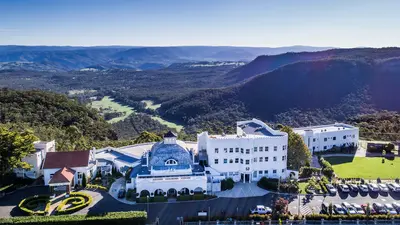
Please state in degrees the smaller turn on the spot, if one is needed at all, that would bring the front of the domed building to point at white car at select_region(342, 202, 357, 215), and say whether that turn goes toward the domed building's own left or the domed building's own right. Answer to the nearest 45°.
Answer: approximately 90° to the domed building's own left

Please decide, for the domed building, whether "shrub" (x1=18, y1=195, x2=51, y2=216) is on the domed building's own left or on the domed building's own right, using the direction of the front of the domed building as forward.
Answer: on the domed building's own right

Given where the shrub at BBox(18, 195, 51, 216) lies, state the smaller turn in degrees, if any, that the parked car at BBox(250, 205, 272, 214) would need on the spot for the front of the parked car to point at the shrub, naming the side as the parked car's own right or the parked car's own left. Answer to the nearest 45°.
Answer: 0° — it already faces it

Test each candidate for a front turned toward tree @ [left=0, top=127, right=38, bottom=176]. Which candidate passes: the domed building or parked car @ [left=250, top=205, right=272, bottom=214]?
the parked car

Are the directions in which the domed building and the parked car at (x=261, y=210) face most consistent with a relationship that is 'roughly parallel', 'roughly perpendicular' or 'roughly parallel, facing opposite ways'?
roughly perpendicular

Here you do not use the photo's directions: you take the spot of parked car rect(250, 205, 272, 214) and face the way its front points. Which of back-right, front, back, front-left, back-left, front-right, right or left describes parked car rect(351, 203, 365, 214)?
back

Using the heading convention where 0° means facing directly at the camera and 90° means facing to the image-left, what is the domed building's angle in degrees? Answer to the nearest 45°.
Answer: approximately 0°

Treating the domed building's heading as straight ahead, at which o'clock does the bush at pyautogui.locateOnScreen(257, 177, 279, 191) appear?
The bush is roughly at 9 o'clock from the domed building.

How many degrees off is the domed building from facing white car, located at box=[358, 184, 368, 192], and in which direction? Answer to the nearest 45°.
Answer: approximately 90° to its left

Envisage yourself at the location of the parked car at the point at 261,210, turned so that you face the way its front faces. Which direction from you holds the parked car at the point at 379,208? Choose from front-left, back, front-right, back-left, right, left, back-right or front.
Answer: back
